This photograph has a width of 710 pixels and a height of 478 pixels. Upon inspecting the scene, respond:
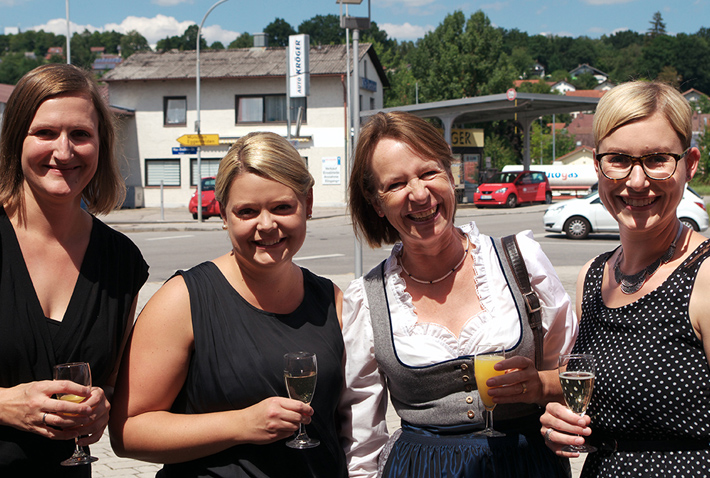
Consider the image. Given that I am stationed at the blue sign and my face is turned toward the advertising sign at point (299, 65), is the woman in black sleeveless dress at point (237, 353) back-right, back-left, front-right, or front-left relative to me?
back-right

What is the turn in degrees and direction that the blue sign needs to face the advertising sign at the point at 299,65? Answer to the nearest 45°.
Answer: approximately 135° to its left

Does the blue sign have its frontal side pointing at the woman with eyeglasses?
yes

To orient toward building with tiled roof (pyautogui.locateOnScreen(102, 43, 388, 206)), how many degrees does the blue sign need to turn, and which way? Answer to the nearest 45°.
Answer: approximately 180°

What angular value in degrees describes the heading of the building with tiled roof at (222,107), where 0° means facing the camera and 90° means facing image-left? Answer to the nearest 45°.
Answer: approximately 0°

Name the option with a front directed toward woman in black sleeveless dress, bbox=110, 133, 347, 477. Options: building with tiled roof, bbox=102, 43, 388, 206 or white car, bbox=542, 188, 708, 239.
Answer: the building with tiled roof
